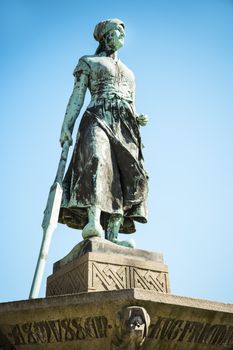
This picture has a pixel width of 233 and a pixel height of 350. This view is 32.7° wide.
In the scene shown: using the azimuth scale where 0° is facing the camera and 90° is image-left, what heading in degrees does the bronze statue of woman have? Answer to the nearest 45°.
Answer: approximately 315°
